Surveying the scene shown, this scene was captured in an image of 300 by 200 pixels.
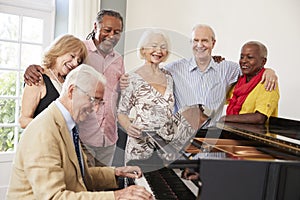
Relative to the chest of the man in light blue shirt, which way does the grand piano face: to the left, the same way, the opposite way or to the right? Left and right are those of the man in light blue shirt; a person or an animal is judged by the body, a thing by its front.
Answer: to the right

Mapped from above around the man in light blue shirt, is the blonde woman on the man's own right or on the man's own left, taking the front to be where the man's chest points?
on the man's own right

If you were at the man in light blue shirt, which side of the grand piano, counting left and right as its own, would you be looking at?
right

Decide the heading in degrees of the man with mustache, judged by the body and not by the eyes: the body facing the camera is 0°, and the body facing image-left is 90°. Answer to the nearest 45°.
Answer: approximately 315°

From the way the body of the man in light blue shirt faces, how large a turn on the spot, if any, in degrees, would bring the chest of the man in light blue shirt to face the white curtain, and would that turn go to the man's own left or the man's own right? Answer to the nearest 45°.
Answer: approximately 135° to the man's own right

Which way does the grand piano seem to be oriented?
to the viewer's left

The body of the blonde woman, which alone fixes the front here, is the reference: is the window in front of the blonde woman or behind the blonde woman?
behind

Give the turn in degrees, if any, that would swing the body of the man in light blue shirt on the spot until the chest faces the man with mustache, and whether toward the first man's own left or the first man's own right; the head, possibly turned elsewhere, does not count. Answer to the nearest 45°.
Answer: approximately 90° to the first man's own right

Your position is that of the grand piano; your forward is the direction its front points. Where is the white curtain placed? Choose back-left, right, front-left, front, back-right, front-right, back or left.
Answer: front-right
